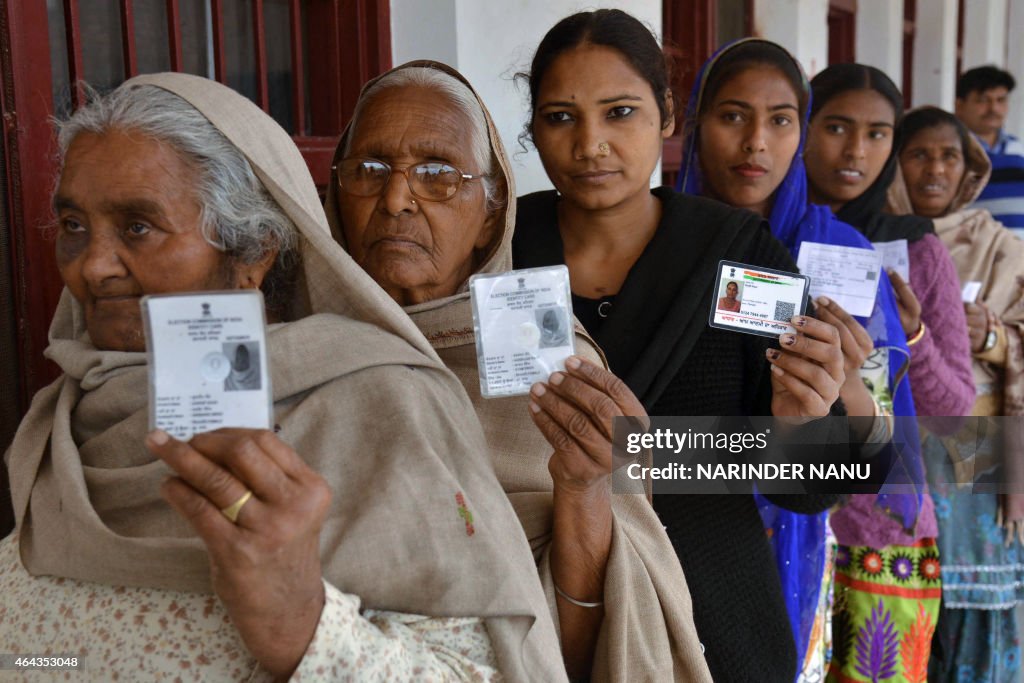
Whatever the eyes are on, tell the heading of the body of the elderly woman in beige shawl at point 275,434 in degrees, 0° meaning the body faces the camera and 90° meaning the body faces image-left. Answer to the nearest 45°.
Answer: approximately 45°

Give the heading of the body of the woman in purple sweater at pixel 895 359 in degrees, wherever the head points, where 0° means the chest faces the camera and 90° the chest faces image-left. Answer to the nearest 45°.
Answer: approximately 45°

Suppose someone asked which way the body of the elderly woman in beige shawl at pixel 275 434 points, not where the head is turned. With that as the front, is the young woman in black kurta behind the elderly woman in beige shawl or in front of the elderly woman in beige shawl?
behind

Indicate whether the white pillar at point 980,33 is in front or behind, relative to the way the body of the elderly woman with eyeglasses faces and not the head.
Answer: behind

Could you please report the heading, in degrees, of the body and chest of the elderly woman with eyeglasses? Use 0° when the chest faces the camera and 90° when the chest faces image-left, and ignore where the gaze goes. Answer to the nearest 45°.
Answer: approximately 45°
